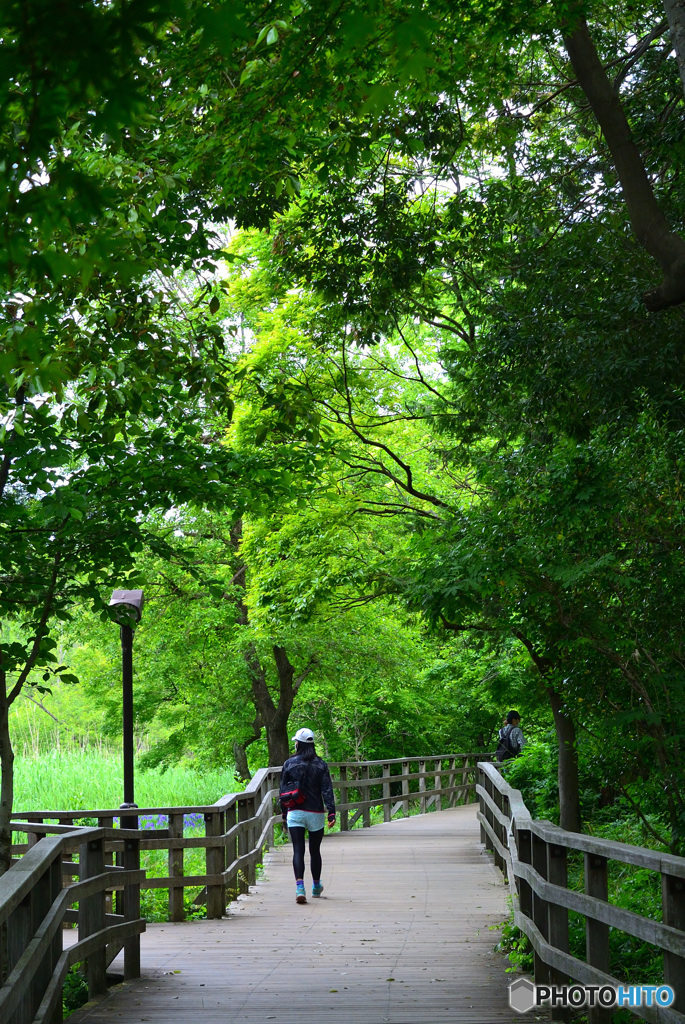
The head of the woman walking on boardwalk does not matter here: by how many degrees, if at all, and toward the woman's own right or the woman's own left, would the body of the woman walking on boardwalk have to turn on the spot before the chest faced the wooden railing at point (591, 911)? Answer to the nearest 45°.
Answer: approximately 180°

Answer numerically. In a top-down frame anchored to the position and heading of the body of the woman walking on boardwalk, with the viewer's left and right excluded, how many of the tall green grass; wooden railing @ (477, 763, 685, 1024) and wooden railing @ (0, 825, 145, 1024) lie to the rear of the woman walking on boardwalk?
2

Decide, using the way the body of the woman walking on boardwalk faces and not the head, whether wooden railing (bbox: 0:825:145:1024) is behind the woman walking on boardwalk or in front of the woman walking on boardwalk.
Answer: behind

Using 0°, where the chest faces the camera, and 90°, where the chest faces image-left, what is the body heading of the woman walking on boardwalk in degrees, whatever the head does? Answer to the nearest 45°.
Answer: approximately 180°
